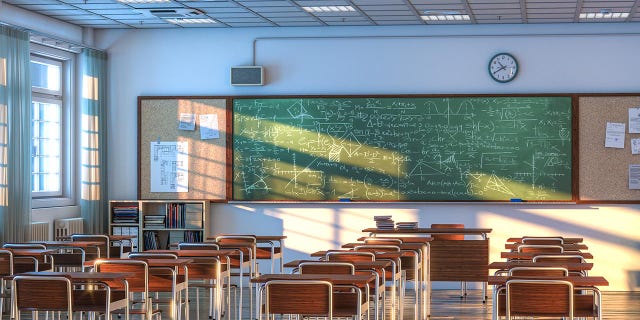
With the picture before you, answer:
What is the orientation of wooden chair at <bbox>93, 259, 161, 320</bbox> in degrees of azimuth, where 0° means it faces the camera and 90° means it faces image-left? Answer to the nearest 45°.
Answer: approximately 180°

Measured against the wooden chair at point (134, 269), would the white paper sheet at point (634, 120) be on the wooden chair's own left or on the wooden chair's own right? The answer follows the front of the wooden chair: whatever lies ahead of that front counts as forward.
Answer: on the wooden chair's own right

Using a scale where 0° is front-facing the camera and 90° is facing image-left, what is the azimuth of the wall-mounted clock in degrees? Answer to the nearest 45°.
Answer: approximately 0°

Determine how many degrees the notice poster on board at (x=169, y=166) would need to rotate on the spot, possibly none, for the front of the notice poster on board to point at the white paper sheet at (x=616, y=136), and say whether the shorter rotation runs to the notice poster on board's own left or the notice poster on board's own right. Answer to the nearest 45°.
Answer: approximately 90° to the notice poster on board's own left

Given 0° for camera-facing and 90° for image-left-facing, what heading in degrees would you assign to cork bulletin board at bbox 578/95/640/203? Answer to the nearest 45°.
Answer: approximately 0°

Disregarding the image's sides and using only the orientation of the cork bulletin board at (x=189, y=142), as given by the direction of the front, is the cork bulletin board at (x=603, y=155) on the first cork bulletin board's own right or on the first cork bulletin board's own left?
on the first cork bulletin board's own left

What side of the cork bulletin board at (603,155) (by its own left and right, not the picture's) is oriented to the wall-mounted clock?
right
